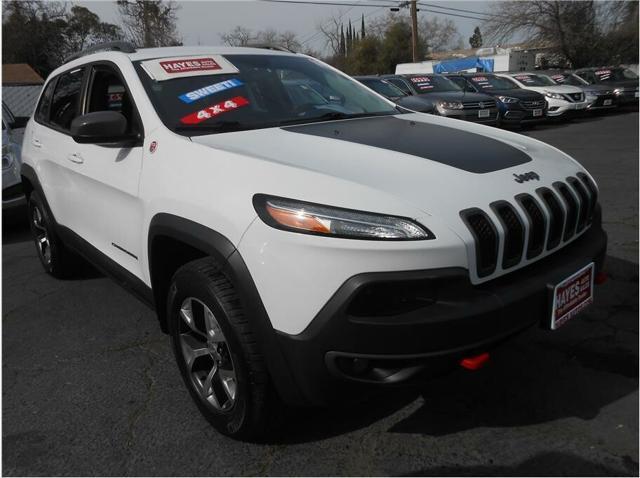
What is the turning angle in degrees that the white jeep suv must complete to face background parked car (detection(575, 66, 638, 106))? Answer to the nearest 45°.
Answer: approximately 90° to its left

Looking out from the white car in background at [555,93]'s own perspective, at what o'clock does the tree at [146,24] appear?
The tree is roughly at 4 o'clock from the white car in background.

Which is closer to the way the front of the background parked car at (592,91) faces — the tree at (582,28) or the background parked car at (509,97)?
the background parked car

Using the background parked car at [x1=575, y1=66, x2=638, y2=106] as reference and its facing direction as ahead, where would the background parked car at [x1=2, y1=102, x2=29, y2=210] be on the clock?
the background parked car at [x1=2, y1=102, x2=29, y2=210] is roughly at 2 o'clock from the background parked car at [x1=575, y1=66, x2=638, y2=106].

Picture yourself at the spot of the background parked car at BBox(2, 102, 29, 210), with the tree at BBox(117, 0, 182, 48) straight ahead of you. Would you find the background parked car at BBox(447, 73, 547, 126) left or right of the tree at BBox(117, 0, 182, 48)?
right

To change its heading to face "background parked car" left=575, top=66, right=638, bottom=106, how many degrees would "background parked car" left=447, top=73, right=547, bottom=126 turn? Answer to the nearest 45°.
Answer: approximately 90° to its left

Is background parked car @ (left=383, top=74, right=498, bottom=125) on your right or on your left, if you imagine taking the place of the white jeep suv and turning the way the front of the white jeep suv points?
on your left

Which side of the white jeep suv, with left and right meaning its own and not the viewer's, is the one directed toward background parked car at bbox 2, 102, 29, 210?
back

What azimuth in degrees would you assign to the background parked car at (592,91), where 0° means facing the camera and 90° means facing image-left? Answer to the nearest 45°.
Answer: approximately 315°

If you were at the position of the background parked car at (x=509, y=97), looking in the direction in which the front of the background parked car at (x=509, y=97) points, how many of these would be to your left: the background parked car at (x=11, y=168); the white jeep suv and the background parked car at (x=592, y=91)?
1
